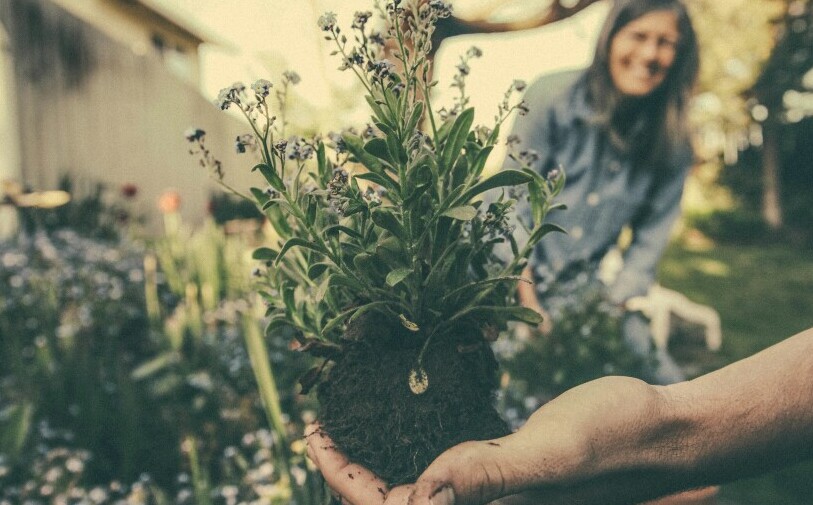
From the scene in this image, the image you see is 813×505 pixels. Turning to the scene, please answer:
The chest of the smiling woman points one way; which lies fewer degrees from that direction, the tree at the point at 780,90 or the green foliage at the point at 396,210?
the green foliage

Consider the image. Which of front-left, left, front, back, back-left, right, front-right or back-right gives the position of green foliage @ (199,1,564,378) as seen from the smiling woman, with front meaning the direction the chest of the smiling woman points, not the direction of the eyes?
front

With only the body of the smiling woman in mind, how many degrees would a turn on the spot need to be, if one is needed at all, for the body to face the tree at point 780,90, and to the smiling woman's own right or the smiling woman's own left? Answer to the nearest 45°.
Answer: approximately 180°

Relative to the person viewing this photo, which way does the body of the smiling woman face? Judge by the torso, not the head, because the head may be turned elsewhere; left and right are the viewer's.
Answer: facing the viewer
